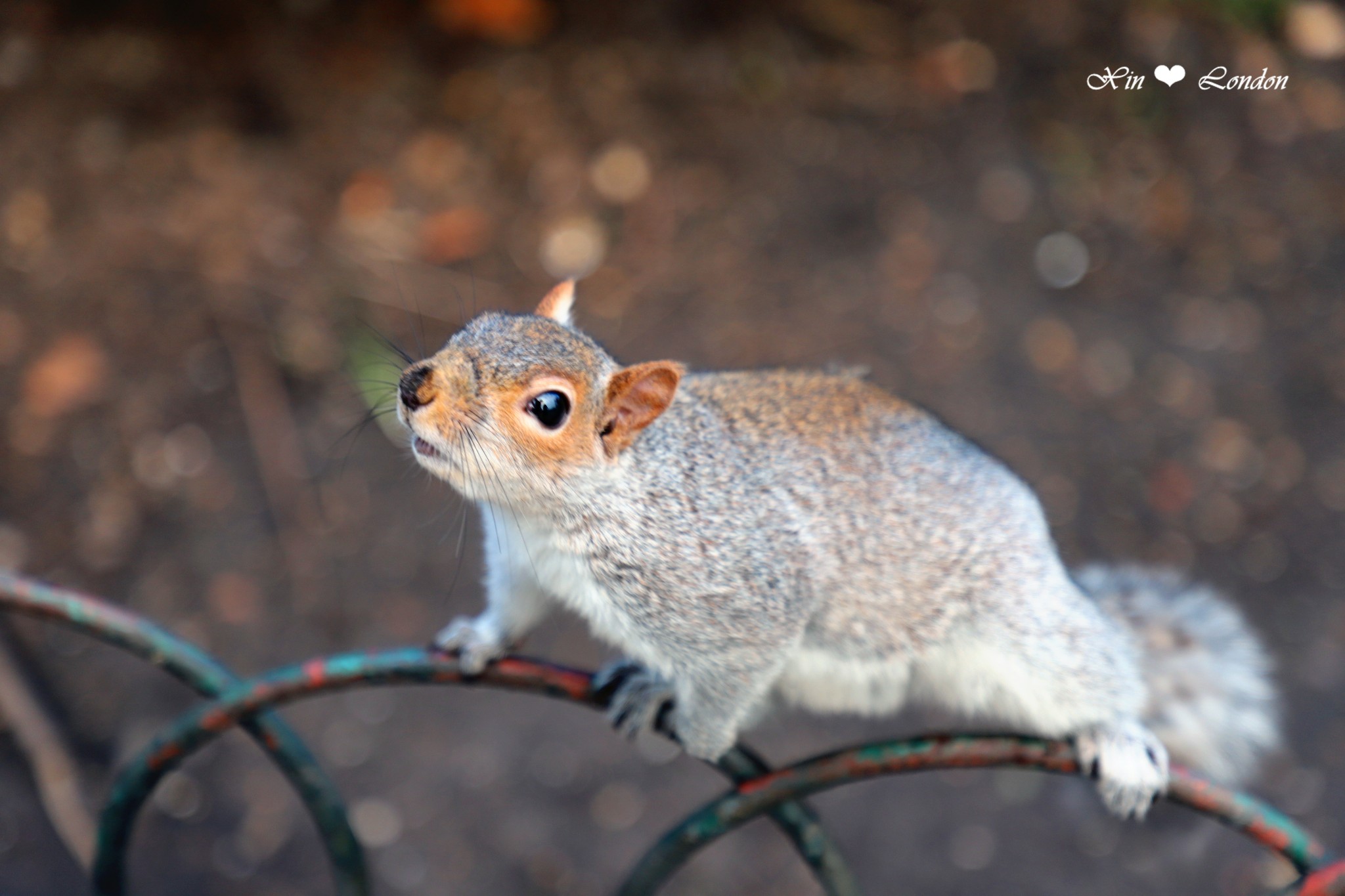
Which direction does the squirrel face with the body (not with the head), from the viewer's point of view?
to the viewer's left
